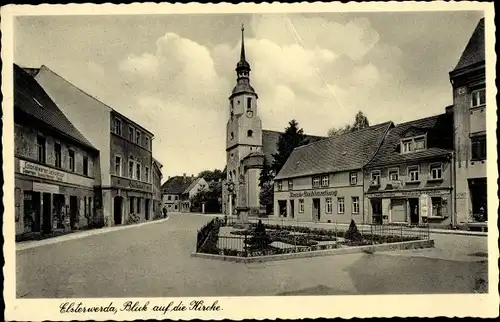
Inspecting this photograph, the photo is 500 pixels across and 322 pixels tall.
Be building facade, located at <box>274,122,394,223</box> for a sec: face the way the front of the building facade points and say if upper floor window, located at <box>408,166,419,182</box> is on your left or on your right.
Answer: on your left

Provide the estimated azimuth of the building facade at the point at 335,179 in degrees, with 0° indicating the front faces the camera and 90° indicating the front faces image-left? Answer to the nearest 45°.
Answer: approximately 45°

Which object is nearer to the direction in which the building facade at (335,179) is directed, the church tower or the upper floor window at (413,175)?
the church tower
